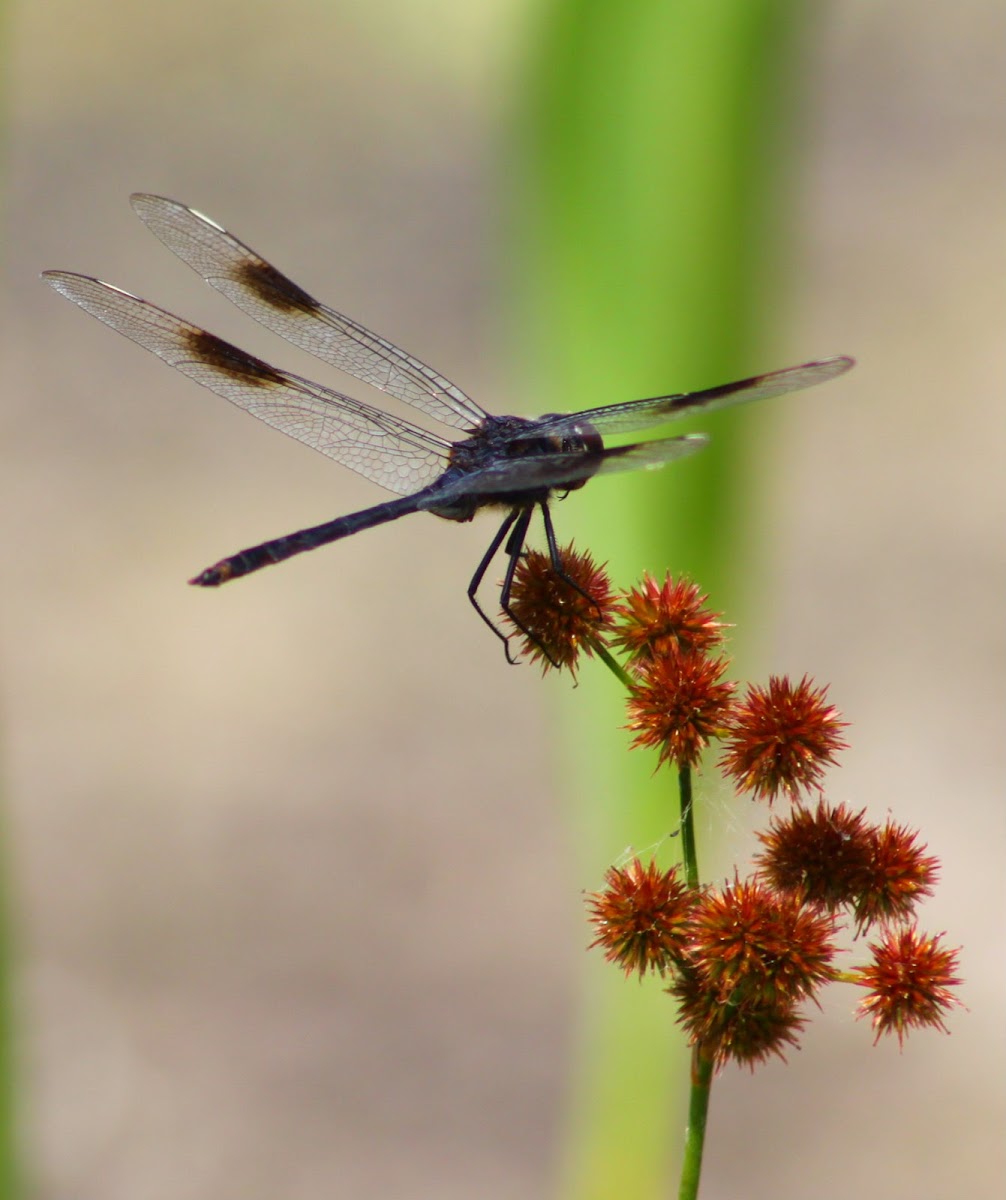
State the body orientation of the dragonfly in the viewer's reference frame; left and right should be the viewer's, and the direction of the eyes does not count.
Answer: facing away from the viewer and to the right of the viewer
